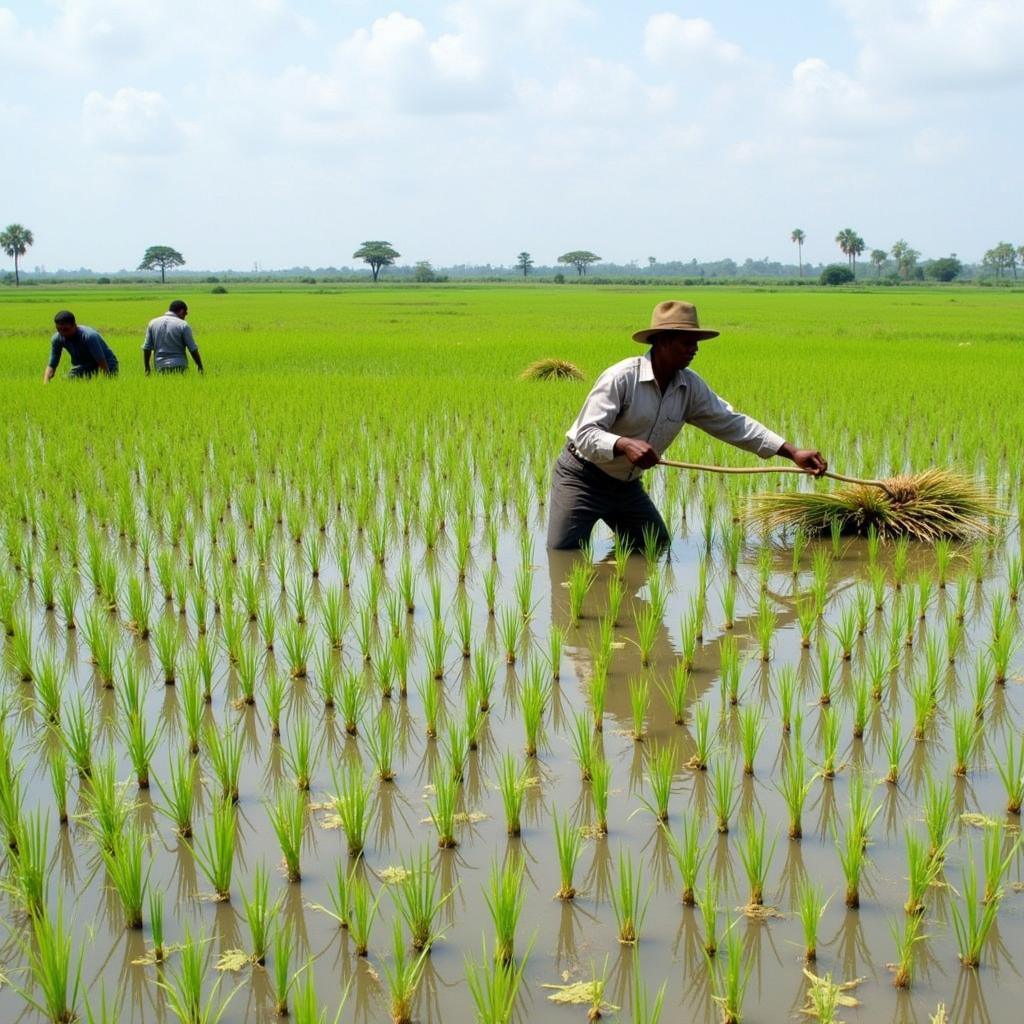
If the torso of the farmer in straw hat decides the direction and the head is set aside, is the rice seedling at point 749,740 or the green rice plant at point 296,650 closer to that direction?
the rice seedling

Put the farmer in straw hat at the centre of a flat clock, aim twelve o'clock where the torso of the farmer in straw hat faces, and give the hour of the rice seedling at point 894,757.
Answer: The rice seedling is roughly at 1 o'clock from the farmer in straw hat.

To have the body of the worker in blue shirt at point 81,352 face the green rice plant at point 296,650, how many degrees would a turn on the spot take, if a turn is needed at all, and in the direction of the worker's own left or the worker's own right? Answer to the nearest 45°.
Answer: approximately 45° to the worker's own left

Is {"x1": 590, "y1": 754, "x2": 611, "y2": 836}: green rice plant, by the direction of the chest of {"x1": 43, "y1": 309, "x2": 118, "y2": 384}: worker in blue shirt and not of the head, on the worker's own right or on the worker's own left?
on the worker's own left

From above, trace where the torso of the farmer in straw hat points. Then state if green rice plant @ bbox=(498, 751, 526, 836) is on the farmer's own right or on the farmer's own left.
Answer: on the farmer's own right

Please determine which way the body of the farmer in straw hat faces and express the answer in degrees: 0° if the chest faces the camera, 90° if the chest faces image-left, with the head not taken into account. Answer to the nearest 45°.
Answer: approximately 315°

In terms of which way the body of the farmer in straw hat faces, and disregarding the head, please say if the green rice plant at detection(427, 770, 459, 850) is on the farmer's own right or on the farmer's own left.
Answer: on the farmer's own right

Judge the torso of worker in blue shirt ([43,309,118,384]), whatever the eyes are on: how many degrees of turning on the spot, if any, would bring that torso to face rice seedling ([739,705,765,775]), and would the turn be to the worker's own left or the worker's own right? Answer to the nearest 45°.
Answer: approximately 45° to the worker's own left

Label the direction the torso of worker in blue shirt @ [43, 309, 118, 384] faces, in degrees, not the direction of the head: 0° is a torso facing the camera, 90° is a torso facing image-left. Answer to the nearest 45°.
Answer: approximately 45°

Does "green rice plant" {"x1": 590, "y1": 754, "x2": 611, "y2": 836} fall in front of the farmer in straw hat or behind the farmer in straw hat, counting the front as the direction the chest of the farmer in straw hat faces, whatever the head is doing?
in front

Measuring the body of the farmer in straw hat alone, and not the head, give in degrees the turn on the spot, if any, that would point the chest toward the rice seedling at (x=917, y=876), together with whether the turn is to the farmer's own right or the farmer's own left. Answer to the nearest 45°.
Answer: approximately 45° to the farmer's own right

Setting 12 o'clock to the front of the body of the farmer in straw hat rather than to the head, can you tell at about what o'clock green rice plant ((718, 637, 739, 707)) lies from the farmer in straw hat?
The green rice plant is roughly at 1 o'clock from the farmer in straw hat.
